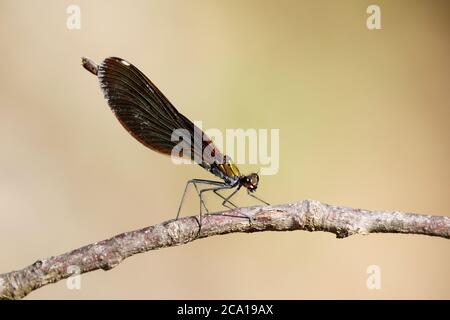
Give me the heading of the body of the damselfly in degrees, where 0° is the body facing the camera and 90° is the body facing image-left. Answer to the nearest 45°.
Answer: approximately 270°
